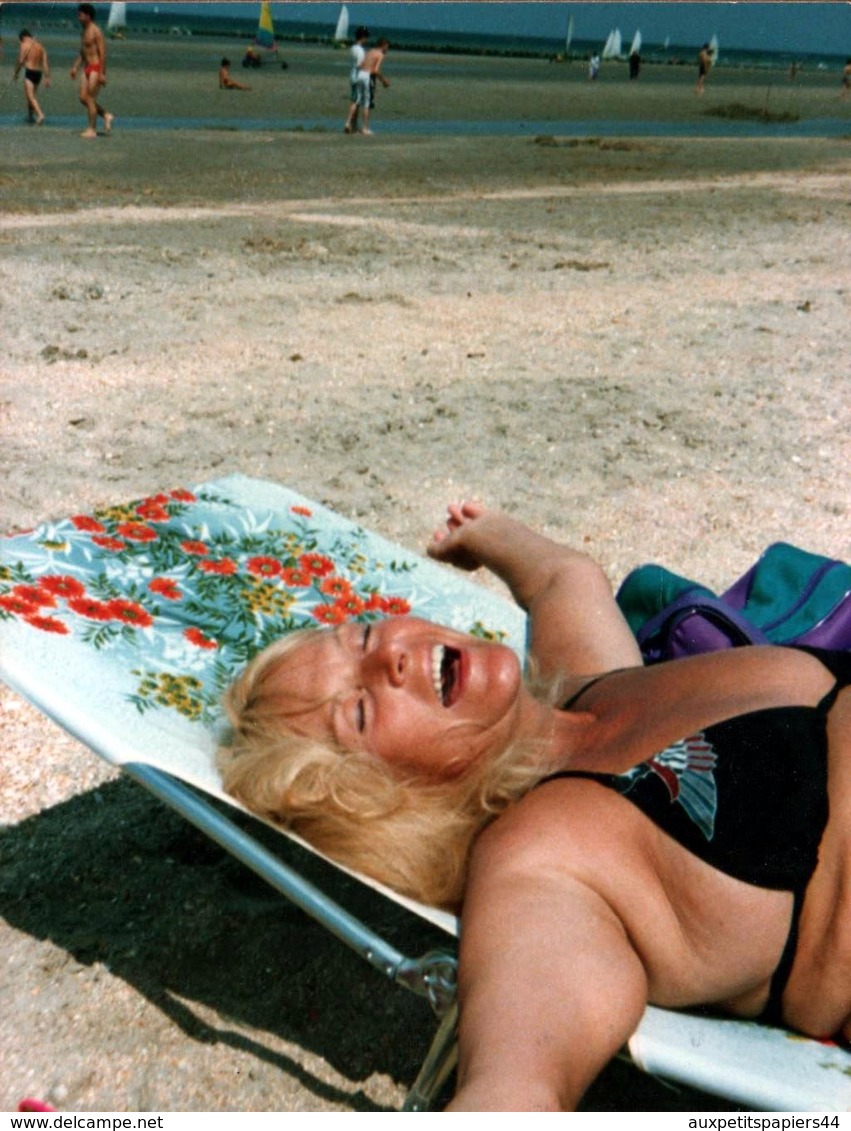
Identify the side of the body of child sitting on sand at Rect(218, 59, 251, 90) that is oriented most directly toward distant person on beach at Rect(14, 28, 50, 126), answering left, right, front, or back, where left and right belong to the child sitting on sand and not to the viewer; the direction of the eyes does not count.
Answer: right
